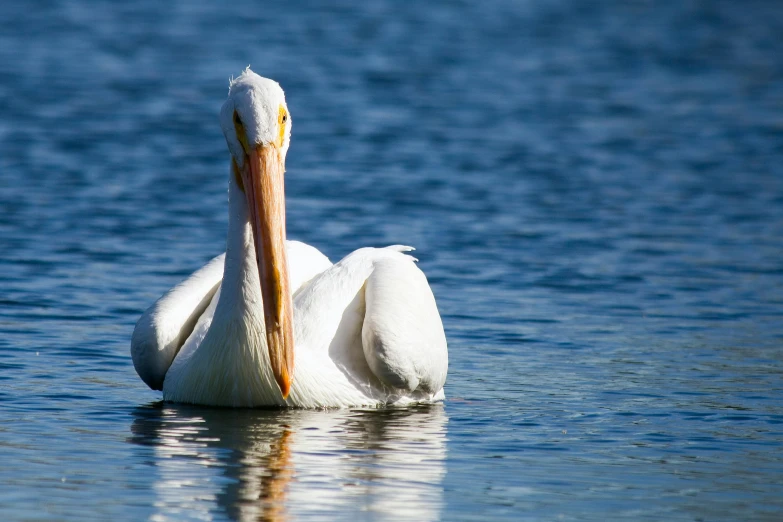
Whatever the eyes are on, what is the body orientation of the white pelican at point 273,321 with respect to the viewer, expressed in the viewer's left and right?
facing the viewer
